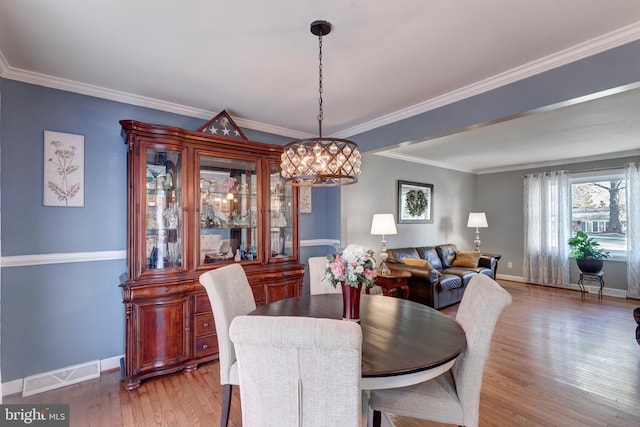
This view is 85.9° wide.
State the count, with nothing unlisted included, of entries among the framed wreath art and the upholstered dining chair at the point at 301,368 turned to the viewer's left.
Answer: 0

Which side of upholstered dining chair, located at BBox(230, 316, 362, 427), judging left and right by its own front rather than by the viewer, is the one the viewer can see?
back

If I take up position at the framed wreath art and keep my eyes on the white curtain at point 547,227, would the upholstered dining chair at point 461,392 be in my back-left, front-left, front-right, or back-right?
back-right

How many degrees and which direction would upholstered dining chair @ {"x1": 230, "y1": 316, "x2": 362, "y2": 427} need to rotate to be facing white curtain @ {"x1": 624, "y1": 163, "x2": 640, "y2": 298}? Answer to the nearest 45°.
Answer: approximately 45° to its right

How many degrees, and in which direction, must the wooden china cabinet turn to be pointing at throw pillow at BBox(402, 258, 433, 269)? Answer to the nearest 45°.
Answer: approximately 45° to its left

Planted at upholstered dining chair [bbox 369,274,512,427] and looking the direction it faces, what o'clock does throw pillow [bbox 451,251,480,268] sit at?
The throw pillow is roughly at 3 o'clock from the upholstered dining chair.

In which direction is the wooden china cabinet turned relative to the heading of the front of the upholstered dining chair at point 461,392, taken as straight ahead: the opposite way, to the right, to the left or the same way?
the opposite way

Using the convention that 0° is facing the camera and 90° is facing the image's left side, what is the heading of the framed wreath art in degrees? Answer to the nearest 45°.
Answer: approximately 315°

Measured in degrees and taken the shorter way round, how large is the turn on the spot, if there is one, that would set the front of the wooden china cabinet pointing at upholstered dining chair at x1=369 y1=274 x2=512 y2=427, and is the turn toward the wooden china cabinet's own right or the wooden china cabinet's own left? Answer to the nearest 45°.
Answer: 0° — it already faces it

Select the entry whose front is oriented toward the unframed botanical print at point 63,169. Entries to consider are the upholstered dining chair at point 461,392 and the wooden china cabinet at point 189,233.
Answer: the upholstered dining chair

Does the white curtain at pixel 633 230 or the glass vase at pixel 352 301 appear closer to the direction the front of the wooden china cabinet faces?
the glass vase

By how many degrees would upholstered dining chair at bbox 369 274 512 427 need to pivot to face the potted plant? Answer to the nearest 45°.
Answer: approximately 135° to its right

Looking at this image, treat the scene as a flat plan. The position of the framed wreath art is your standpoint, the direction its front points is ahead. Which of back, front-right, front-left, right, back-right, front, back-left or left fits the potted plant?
front-left

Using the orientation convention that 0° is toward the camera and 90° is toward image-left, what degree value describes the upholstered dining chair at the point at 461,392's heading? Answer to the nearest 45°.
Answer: approximately 90°
